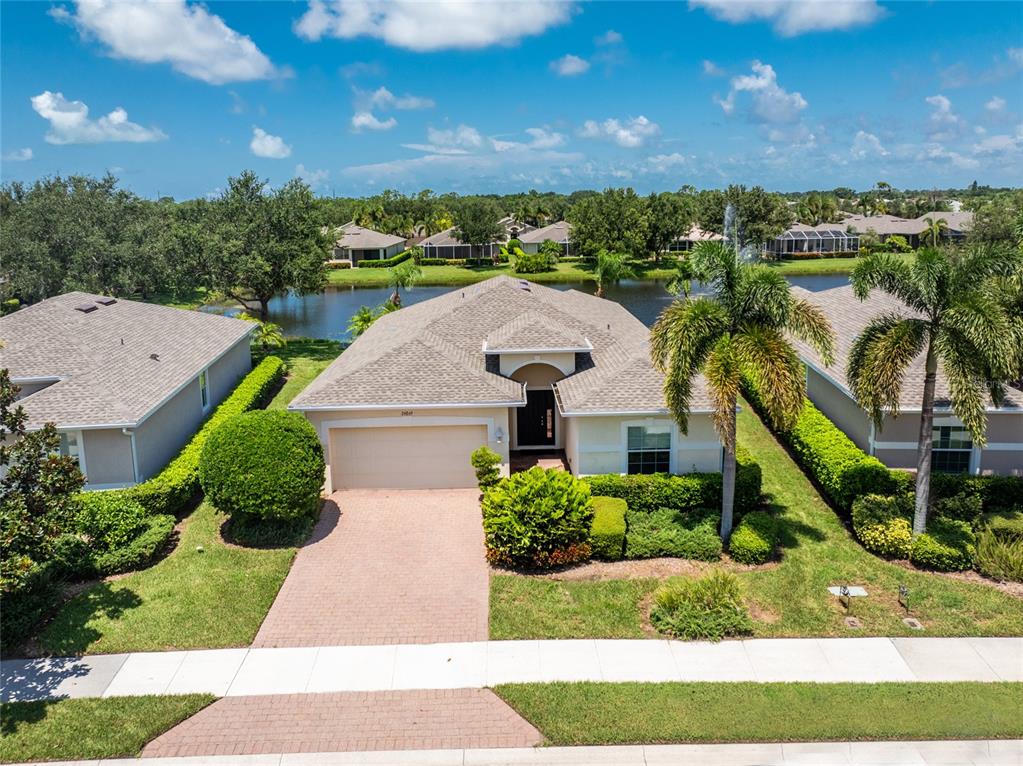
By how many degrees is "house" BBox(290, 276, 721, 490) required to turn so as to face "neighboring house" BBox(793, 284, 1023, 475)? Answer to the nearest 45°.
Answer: approximately 90° to its left

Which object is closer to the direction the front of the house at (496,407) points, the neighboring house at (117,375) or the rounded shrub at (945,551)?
the rounded shrub

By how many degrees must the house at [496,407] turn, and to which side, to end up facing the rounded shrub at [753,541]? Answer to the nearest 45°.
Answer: approximately 45° to its left

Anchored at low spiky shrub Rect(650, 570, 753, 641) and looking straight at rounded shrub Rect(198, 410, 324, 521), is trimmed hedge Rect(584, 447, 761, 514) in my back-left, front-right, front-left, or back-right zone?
front-right

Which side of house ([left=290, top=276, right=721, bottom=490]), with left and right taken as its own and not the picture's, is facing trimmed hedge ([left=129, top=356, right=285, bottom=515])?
right

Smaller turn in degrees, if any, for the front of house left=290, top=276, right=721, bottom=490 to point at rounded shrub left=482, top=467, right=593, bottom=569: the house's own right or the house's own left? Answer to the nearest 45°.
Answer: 0° — it already faces it

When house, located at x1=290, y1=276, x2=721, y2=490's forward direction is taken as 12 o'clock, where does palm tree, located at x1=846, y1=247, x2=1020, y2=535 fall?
The palm tree is roughly at 10 o'clock from the house.

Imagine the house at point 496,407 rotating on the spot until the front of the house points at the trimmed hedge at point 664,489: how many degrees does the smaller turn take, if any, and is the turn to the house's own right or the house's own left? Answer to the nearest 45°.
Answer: approximately 45° to the house's own left

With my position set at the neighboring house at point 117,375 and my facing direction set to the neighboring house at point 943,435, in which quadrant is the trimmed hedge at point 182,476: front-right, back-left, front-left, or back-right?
front-right

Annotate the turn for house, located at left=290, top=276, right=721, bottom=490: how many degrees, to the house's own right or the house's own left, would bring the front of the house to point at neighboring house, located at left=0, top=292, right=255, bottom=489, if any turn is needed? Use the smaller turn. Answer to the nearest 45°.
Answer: approximately 90° to the house's own right

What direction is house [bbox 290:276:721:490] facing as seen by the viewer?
toward the camera

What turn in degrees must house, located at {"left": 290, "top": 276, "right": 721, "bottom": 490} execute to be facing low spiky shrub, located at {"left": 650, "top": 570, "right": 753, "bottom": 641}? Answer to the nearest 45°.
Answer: approximately 45° to its left
